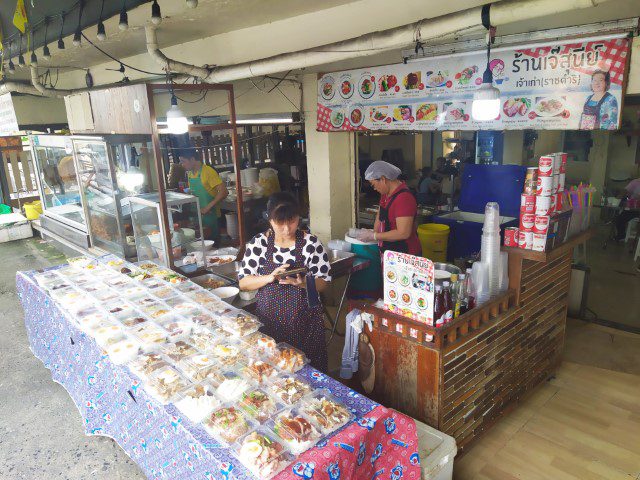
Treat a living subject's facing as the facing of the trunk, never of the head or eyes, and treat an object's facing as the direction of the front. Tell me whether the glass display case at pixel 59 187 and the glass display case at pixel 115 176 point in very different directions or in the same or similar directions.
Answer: same or similar directions

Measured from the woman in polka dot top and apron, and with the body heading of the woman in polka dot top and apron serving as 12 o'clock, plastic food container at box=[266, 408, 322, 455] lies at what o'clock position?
The plastic food container is roughly at 12 o'clock from the woman in polka dot top and apron.

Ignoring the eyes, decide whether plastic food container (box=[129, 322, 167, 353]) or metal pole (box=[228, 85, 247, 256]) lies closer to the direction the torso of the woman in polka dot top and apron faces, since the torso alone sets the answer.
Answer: the plastic food container

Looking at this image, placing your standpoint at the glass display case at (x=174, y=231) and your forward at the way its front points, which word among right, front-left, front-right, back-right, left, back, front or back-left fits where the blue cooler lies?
back-left

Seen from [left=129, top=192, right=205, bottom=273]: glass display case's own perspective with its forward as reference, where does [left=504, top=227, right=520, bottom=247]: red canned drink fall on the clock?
The red canned drink is roughly at 9 o'clock from the glass display case.

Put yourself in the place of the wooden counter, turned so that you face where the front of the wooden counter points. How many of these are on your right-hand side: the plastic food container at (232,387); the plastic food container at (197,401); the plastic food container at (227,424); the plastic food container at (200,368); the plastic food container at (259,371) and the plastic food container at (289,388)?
6

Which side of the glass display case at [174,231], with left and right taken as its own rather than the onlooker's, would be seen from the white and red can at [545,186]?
left

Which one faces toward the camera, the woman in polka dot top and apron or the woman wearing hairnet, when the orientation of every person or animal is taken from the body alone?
the woman in polka dot top and apron

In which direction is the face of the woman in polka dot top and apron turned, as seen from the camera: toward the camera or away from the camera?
toward the camera

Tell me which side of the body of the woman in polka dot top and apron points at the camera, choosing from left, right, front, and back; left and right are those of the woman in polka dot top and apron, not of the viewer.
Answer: front

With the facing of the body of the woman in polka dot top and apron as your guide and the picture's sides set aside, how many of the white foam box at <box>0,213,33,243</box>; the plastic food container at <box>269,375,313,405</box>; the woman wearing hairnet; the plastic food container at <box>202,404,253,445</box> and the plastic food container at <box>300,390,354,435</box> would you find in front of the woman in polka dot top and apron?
3

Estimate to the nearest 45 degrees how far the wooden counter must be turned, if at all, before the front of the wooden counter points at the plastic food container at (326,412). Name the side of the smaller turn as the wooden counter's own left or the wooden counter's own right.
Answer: approximately 90° to the wooden counter's own right

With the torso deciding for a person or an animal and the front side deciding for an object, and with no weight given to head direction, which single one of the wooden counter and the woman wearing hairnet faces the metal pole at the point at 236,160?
the woman wearing hairnet

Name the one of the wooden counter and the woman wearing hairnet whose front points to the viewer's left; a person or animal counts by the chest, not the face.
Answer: the woman wearing hairnet

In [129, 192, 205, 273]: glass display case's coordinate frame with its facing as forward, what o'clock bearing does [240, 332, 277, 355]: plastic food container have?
The plastic food container is roughly at 10 o'clock from the glass display case.

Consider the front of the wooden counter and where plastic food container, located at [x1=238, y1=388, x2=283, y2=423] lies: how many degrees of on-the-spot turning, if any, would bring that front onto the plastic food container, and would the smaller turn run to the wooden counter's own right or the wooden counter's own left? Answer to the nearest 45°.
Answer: approximately 90° to the wooden counter's own right

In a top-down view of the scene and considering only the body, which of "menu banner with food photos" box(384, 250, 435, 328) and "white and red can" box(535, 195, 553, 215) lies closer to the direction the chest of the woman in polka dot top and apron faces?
the menu banner with food photos

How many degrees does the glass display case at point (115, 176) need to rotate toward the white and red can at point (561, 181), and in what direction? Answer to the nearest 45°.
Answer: approximately 90° to its left
